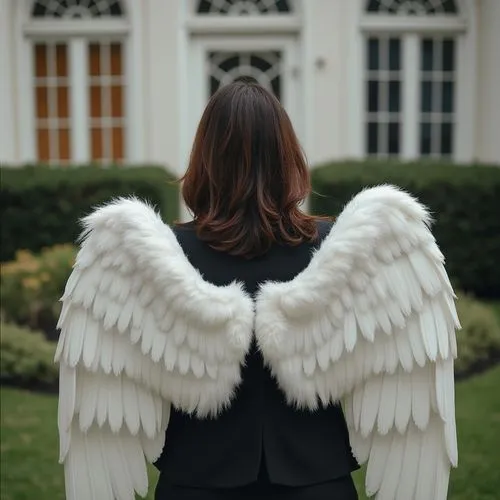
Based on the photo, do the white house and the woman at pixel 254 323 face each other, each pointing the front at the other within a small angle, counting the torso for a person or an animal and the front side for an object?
yes

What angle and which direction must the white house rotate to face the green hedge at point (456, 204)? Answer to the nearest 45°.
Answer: approximately 45° to its left

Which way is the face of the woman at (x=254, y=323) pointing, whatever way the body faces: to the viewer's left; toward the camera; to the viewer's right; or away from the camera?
away from the camera

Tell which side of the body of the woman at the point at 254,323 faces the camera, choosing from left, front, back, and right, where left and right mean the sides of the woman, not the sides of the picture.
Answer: back

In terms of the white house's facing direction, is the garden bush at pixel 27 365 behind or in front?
in front

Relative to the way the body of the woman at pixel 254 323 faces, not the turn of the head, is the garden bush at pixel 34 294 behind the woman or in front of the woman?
in front

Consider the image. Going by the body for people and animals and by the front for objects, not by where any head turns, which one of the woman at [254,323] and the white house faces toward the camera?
the white house

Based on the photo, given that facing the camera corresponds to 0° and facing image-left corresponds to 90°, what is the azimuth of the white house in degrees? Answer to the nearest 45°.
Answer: approximately 0°

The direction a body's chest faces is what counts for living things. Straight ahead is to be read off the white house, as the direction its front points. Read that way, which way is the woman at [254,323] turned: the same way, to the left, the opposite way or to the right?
the opposite way

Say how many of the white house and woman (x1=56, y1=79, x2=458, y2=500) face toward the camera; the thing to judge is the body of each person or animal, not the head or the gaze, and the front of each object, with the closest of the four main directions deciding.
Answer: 1

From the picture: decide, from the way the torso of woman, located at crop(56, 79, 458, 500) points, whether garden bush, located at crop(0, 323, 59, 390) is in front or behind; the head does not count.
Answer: in front

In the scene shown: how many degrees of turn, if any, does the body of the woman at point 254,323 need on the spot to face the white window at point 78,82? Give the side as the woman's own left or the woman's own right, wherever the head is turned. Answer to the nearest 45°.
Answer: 0° — they already face it

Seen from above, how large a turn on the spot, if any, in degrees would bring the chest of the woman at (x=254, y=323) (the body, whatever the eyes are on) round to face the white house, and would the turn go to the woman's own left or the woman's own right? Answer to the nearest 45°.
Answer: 0° — they already face it

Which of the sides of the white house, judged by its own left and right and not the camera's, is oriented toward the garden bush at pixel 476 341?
front
